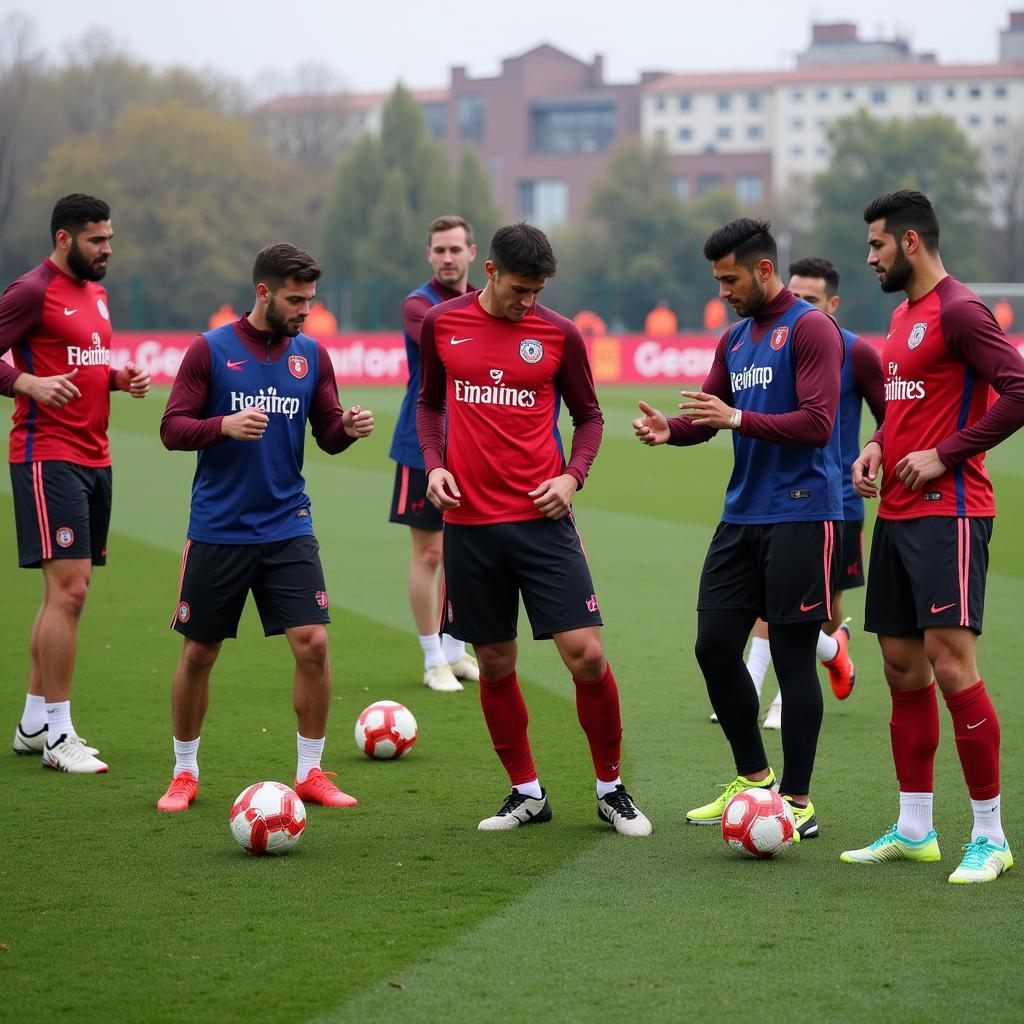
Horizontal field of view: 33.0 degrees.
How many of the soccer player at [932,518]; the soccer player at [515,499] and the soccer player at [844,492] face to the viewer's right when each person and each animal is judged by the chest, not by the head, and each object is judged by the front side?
0

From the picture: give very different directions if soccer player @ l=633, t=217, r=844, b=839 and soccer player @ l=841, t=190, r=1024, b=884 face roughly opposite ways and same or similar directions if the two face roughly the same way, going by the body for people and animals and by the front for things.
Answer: same or similar directions

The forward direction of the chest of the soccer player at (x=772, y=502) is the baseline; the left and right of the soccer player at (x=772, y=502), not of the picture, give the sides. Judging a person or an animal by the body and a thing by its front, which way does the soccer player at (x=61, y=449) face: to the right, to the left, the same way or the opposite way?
to the left

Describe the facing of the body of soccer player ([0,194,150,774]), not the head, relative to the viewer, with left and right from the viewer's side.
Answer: facing the viewer and to the right of the viewer

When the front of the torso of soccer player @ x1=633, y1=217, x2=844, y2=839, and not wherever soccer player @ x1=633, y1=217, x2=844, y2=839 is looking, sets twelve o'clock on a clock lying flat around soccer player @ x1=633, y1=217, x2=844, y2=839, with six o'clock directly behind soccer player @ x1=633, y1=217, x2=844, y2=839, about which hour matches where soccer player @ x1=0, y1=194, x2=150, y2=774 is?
soccer player @ x1=0, y1=194, x2=150, y2=774 is roughly at 2 o'clock from soccer player @ x1=633, y1=217, x2=844, y2=839.

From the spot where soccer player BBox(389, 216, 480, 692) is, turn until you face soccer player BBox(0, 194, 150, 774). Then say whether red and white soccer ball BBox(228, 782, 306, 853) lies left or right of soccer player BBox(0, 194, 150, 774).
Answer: left

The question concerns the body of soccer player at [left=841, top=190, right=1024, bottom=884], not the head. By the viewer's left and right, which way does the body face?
facing the viewer and to the left of the viewer

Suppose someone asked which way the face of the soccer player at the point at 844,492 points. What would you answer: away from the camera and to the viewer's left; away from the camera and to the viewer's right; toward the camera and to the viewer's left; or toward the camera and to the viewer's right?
toward the camera and to the viewer's left

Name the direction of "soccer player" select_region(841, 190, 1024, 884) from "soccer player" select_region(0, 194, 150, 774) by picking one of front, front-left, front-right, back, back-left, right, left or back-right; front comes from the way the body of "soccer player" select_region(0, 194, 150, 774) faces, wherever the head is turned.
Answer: front

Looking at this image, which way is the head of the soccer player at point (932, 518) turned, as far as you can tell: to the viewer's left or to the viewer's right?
to the viewer's left

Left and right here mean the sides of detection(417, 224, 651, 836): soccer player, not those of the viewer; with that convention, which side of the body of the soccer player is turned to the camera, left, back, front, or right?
front

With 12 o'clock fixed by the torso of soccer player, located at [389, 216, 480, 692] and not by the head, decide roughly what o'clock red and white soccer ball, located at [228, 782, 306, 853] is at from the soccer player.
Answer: The red and white soccer ball is roughly at 2 o'clock from the soccer player.

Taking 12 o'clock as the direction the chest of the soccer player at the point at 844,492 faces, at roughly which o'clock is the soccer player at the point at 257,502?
the soccer player at the point at 257,502 is roughly at 12 o'clock from the soccer player at the point at 844,492.

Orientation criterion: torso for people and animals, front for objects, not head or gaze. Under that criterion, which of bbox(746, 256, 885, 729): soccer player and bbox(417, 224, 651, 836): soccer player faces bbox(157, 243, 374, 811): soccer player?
bbox(746, 256, 885, 729): soccer player

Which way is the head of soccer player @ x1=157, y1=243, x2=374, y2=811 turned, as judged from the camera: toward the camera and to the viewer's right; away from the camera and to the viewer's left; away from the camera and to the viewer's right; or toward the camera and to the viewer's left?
toward the camera and to the viewer's right

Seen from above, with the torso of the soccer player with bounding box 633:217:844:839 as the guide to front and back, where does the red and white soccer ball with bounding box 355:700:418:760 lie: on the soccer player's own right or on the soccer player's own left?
on the soccer player's own right

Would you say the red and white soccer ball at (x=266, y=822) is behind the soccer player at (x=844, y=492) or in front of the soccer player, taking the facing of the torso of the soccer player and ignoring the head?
in front
